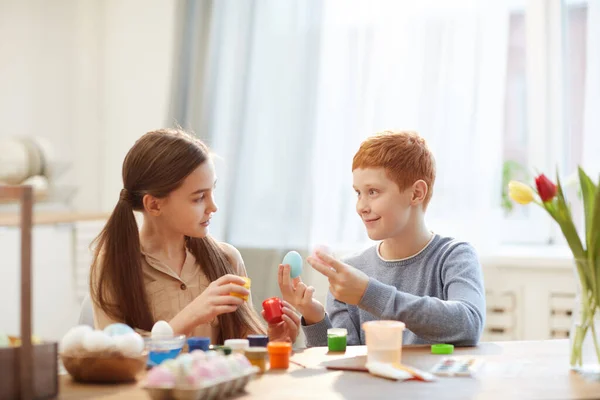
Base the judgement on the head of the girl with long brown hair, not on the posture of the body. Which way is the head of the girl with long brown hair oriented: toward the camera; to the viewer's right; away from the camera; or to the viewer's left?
to the viewer's right

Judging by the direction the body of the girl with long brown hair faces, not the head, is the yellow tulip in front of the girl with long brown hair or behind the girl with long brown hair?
in front

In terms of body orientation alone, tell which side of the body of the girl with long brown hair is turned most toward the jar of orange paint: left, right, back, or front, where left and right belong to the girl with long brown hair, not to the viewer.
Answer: front

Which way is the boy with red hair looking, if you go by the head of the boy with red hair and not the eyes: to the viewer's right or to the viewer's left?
to the viewer's left

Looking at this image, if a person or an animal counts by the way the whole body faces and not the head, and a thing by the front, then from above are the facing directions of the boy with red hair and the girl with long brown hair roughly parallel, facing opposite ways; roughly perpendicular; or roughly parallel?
roughly perpendicular

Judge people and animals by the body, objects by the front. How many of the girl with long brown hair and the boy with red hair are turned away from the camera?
0

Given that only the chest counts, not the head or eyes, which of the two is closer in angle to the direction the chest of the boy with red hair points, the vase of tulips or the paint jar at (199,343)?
the paint jar

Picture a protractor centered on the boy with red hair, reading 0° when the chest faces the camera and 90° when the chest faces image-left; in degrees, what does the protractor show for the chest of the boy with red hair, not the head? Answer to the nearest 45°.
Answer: approximately 45°
